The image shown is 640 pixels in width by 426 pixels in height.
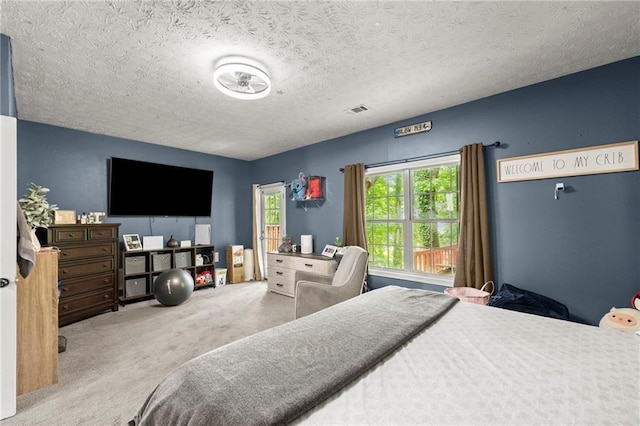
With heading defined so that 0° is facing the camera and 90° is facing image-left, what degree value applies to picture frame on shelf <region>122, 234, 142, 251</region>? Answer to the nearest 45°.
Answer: approximately 315°

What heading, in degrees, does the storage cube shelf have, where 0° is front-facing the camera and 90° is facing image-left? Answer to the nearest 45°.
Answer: approximately 315°

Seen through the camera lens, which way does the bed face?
facing away from the viewer and to the left of the viewer

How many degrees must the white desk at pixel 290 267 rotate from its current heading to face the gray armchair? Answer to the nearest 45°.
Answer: approximately 45° to its left

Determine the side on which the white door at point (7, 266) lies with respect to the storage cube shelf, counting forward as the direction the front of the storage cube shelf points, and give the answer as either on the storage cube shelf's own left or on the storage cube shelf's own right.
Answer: on the storage cube shelf's own right

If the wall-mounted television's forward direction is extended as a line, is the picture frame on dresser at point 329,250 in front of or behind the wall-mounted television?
in front

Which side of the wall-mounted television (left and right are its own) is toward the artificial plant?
right

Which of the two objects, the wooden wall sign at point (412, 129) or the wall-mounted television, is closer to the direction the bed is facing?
the wall-mounted television

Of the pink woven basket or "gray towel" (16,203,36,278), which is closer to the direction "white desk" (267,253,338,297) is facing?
the gray towel

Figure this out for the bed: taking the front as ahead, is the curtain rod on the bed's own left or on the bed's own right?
on the bed's own right

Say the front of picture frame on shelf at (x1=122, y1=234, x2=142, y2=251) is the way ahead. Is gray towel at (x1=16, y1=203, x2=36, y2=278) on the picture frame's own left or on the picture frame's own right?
on the picture frame's own right

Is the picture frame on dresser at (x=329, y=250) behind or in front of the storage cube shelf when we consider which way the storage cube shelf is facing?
in front

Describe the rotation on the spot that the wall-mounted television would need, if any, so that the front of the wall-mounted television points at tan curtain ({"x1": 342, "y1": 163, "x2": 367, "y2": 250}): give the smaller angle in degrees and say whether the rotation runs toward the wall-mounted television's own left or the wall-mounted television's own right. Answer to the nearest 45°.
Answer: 0° — it already faces it
